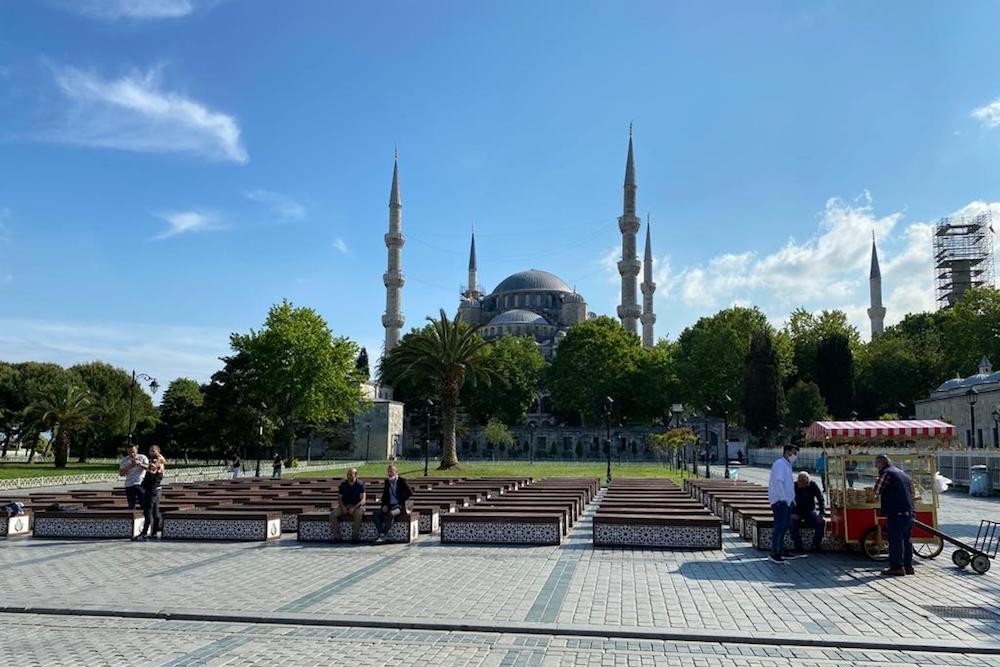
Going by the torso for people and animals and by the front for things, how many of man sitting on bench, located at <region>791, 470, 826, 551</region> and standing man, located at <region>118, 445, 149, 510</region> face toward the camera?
2

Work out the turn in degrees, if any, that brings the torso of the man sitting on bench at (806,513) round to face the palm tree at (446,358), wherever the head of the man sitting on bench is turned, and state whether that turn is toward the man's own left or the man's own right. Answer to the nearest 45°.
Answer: approximately 135° to the man's own right

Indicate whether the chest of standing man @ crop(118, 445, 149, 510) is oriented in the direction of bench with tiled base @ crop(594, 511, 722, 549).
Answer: no

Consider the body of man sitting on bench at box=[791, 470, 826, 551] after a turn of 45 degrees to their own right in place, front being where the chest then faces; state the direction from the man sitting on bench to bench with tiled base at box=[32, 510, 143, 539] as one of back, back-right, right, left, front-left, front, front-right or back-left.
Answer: front-right

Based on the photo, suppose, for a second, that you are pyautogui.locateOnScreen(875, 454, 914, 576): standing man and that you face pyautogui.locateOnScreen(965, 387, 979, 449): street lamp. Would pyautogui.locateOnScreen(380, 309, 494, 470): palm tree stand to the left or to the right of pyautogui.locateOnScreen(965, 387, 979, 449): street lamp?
left

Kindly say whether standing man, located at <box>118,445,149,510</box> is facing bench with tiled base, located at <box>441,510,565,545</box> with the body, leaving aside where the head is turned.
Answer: no

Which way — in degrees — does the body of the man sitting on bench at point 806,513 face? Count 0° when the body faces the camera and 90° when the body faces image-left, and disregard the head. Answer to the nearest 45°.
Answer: approximately 0°

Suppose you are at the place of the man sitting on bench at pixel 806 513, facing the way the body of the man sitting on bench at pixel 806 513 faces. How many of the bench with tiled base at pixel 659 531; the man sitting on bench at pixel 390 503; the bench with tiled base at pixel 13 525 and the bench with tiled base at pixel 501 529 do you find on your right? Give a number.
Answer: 4

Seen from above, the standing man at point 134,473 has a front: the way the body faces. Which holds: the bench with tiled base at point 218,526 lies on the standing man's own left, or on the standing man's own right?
on the standing man's own left

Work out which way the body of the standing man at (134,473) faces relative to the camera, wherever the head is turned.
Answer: toward the camera
